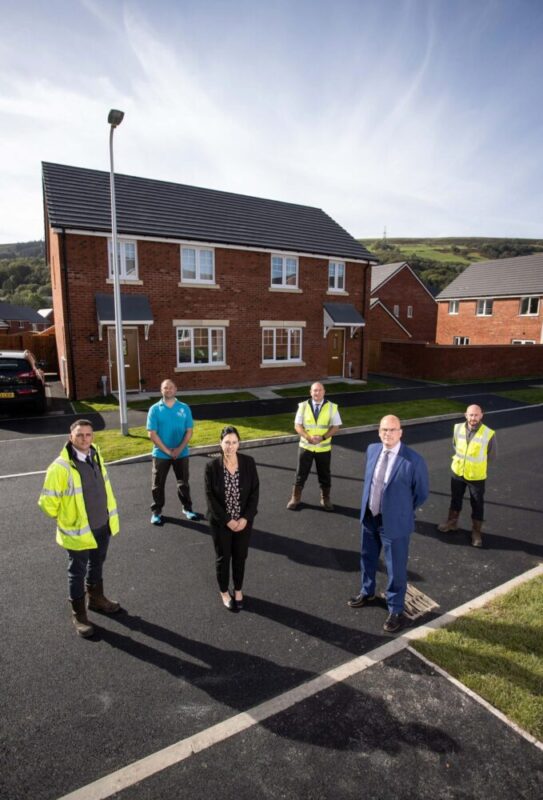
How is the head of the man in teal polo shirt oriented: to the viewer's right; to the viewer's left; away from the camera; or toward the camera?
toward the camera

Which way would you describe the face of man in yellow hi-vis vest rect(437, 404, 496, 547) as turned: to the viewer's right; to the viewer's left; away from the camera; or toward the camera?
toward the camera

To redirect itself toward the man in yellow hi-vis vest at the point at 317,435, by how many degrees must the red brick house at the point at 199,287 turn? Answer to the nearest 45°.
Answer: approximately 45° to its right

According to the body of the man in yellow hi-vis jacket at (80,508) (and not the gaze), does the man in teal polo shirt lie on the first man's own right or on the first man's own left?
on the first man's own left

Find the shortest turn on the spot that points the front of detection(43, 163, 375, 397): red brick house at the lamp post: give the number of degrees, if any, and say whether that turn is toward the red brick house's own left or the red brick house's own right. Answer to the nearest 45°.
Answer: approximately 45° to the red brick house's own right

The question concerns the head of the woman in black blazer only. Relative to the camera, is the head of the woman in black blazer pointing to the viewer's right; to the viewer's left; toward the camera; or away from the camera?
toward the camera

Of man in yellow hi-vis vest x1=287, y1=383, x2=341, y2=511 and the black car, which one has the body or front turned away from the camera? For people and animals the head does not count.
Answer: the black car

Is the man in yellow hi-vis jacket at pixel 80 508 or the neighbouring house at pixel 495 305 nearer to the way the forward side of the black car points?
the neighbouring house

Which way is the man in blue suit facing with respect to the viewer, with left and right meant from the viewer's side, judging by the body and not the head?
facing the viewer and to the left of the viewer

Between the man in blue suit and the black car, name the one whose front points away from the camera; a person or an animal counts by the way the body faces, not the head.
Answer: the black car

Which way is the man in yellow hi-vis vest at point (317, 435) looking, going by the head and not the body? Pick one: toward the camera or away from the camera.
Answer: toward the camera

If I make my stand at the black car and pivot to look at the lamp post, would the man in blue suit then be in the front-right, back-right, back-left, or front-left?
front-right

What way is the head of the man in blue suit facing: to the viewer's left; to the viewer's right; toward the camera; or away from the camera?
toward the camera

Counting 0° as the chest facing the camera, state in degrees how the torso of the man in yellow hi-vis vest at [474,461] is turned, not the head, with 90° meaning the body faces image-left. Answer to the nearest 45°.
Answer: approximately 45°

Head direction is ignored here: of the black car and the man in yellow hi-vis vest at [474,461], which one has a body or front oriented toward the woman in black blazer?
the man in yellow hi-vis vest

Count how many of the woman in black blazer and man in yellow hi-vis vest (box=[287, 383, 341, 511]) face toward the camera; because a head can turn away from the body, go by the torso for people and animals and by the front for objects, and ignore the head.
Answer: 2

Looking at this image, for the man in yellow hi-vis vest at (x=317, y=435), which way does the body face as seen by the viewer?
toward the camera

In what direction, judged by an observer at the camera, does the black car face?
facing away from the viewer

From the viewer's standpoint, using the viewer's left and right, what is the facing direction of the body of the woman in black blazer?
facing the viewer
